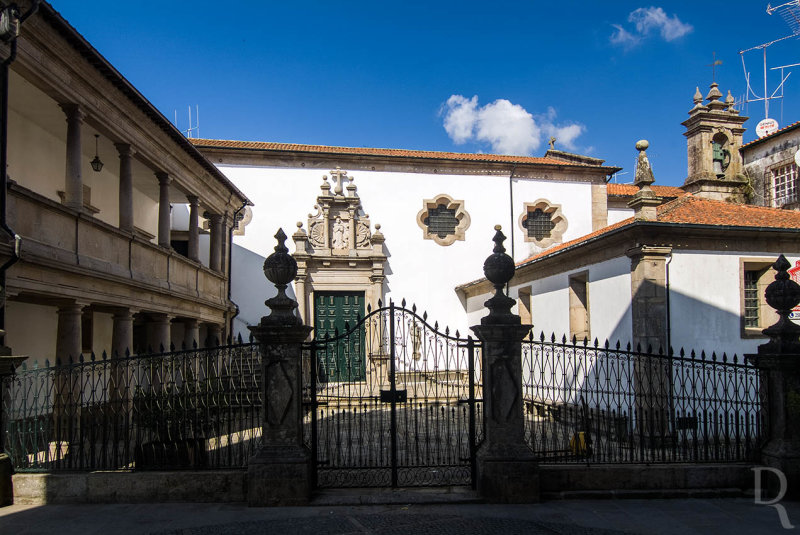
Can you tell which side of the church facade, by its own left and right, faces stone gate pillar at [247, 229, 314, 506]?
front

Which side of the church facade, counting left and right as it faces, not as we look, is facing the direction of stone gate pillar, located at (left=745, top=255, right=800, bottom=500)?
front

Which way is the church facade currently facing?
toward the camera

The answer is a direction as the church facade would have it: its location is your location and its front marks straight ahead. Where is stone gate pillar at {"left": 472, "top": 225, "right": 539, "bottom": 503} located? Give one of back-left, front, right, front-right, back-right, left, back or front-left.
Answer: front
